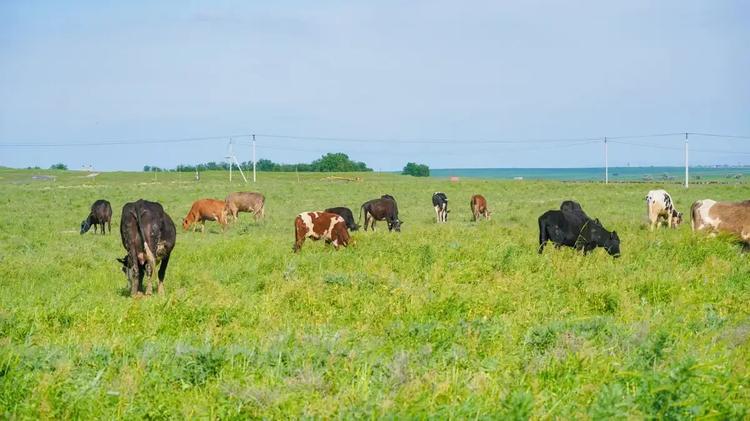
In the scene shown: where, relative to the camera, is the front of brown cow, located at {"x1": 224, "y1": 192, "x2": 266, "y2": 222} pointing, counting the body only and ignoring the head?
to the viewer's left

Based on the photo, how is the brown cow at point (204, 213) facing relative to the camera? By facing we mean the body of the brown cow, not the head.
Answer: to the viewer's left

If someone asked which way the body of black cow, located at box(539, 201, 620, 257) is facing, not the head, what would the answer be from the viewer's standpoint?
to the viewer's right

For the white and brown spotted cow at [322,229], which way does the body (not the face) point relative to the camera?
to the viewer's right

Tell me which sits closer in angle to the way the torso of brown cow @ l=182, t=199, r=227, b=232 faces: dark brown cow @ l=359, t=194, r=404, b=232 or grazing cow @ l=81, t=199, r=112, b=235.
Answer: the grazing cow

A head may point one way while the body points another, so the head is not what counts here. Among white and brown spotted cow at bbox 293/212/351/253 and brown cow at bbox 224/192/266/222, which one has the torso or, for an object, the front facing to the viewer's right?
the white and brown spotted cow

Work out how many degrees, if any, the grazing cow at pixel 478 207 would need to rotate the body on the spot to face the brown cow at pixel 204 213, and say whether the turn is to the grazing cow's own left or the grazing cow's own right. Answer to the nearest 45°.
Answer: approximately 90° to the grazing cow's own right

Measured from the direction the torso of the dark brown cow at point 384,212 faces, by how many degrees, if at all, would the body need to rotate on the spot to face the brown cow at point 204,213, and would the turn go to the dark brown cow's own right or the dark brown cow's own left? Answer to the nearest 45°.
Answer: approximately 135° to the dark brown cow's own right

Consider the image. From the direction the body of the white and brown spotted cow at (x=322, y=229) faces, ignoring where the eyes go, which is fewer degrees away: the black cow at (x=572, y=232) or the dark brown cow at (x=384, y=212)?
the black cow
